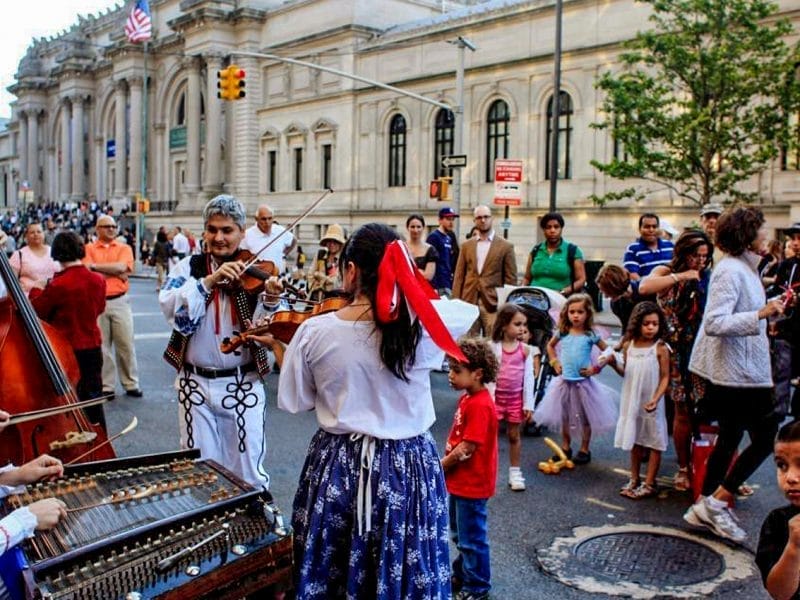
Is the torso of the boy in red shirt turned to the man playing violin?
yes

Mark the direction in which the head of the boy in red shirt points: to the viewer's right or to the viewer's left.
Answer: to the viewer's left

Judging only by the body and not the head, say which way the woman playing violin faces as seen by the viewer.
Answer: away from the camera

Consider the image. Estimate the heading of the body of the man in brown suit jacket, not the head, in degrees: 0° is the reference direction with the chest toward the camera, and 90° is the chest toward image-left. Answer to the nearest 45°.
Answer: approximately 0°

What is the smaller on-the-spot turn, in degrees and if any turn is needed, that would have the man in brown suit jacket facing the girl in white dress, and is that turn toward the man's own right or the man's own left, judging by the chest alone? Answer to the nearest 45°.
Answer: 0° — they already face them

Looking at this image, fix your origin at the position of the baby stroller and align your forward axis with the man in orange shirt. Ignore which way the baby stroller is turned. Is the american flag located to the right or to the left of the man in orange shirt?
right

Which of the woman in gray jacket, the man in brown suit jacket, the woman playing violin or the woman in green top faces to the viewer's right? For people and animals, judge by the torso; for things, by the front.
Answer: the woman in gray jacket

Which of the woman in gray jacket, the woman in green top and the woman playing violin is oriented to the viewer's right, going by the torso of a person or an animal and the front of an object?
the woman in gray jacket

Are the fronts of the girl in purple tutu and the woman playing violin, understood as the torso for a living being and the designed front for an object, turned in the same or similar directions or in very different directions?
very different directions

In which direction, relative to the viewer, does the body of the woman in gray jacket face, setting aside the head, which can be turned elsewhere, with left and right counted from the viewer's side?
facing to the right of the viewer
